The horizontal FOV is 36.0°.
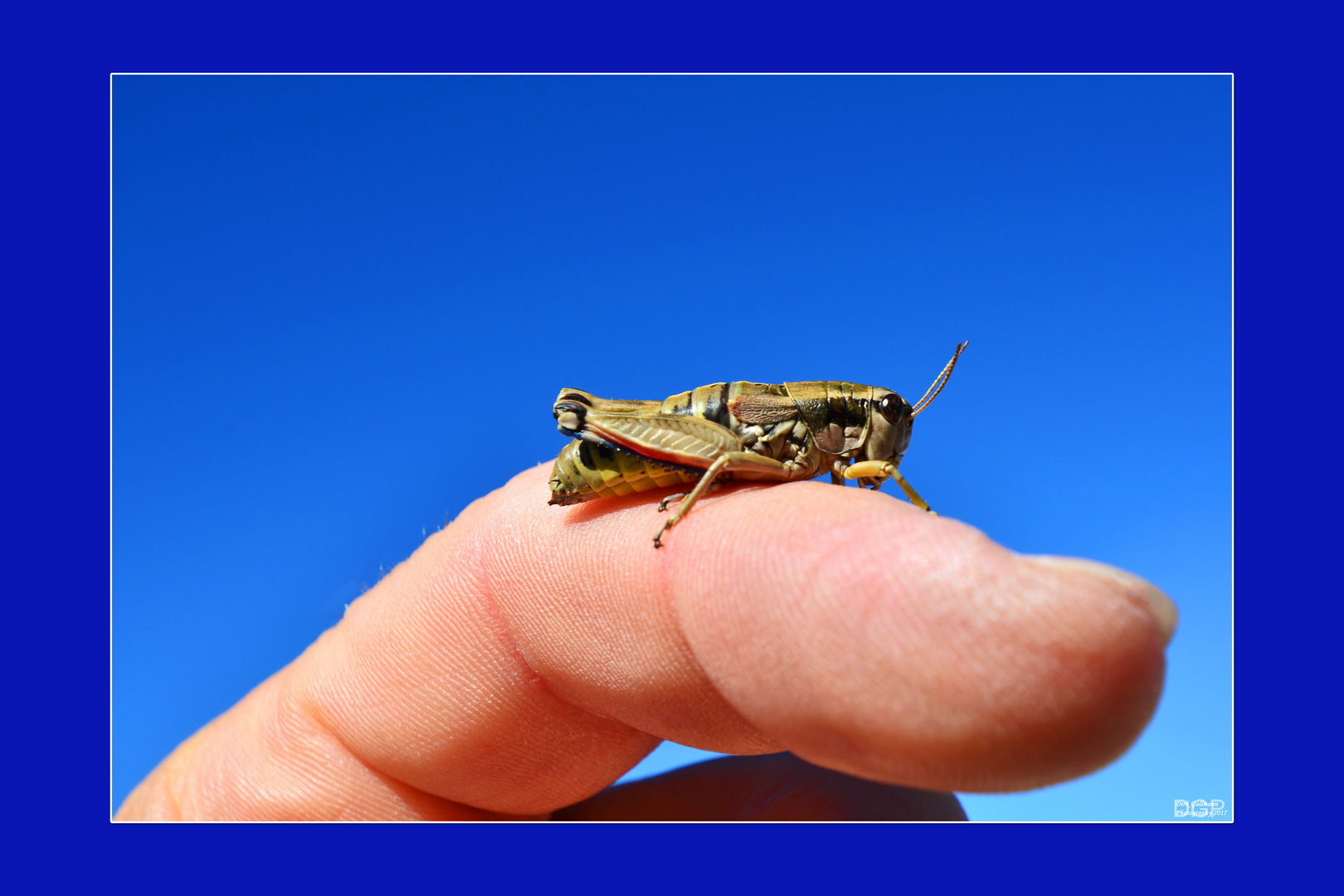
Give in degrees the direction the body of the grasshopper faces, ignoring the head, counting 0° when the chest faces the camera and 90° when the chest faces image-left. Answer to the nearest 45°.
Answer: approximately 270°
